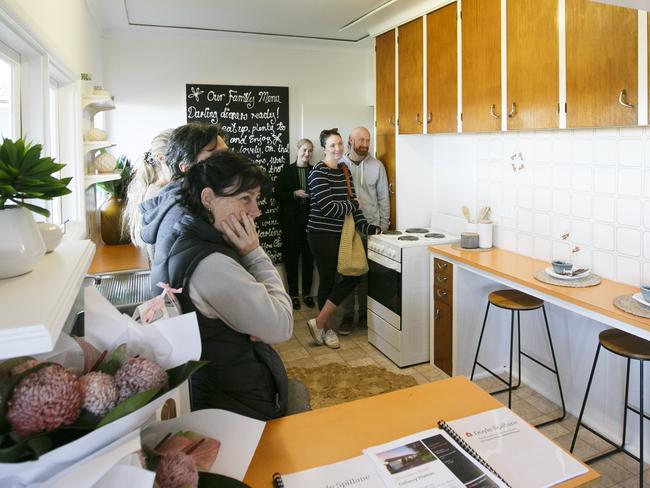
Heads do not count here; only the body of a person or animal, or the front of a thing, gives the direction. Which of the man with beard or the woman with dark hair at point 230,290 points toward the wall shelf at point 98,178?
the man with beard

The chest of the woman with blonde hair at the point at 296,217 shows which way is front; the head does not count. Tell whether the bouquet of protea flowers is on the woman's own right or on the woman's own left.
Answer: on the woman's own right

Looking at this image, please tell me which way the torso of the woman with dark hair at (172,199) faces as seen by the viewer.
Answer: to the viewer's right

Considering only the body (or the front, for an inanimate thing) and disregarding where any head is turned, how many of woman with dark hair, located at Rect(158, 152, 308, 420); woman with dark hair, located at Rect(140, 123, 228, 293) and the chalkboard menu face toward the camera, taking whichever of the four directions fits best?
1

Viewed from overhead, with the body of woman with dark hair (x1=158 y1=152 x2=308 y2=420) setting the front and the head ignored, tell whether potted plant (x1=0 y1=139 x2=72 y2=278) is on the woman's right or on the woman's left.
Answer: on the woman's right

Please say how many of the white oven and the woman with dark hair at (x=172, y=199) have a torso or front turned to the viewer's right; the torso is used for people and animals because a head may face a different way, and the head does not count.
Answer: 1

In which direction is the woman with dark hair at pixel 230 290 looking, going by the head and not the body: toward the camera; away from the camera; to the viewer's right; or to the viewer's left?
to the viewer's right

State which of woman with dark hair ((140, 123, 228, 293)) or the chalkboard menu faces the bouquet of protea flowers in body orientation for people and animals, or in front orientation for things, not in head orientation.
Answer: the chalkboard menu

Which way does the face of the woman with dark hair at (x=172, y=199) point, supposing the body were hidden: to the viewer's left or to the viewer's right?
to the viewer's right

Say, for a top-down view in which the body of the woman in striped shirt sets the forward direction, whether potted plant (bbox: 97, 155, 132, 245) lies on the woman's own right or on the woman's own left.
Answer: on the woman's own right

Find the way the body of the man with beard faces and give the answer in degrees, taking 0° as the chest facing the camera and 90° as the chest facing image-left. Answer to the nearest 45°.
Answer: approximately 45°

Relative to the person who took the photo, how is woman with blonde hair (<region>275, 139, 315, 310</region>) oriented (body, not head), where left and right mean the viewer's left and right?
facing the viewer and to the right of the viewer

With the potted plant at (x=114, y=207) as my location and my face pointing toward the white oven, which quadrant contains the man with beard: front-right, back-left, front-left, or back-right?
front-left

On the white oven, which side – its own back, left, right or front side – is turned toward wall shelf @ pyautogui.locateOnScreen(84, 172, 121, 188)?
front

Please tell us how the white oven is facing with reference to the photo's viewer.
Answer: facing the viewer and to the left of the viewer
